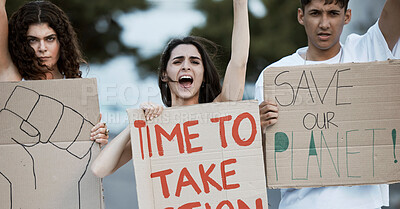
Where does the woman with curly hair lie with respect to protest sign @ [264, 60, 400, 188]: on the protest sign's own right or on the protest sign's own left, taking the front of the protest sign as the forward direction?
on the protest sign's own right

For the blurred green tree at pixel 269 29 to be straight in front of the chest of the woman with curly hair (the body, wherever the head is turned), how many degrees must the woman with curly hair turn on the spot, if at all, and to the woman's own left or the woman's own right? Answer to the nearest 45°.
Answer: approximately 135° to the woman's own left

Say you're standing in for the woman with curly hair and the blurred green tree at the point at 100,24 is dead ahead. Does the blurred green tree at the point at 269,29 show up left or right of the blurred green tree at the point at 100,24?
right

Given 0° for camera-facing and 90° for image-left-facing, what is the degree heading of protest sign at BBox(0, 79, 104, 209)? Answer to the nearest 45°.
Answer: approximately 0°

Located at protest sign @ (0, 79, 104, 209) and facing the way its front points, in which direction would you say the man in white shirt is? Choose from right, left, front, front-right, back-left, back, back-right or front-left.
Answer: left

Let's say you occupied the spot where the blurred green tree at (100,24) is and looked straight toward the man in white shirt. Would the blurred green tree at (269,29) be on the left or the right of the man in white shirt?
left

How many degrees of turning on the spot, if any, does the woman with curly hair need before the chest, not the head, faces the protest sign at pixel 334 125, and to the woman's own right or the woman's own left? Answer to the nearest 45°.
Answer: approximately 45° to the woman's own left

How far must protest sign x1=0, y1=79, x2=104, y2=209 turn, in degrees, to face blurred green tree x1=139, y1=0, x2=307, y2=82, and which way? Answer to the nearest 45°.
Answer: approximately 135° to its left

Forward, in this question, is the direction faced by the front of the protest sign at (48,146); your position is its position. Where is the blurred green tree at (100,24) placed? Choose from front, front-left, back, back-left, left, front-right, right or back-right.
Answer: back
